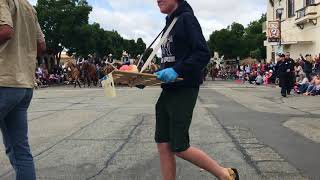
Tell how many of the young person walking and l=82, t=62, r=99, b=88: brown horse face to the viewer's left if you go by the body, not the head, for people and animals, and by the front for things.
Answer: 1

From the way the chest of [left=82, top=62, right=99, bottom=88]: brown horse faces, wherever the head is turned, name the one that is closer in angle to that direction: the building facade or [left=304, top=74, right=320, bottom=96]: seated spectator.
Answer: the seated spectator

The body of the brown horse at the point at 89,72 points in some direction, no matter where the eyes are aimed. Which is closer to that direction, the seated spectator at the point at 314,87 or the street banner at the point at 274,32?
the seated spectator

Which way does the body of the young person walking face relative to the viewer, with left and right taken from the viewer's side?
facing to the left of the viewer

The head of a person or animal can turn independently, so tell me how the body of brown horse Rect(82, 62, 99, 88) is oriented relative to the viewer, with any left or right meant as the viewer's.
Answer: facing the viewer and to the right of the viewer
